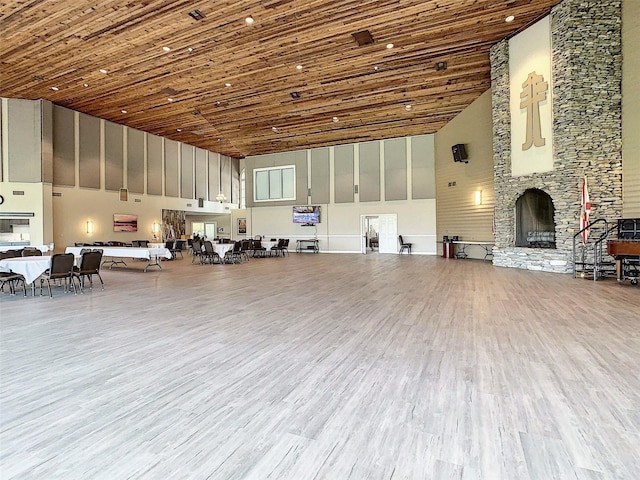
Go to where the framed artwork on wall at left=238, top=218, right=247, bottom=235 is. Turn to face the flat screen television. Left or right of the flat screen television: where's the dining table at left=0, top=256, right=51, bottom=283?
right

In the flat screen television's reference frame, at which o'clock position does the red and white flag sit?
The red and white flag is roughly at 11 o'clock from the flat screen television.

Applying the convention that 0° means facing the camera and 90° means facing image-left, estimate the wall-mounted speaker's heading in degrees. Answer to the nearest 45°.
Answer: approximately 45°

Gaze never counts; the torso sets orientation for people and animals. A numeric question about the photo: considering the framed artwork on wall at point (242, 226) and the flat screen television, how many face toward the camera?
2

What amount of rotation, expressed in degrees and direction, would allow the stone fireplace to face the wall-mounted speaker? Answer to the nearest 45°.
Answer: approximately 90° to its right

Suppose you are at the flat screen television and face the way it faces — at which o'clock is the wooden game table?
The wooden game table is roughly at 11 o'clock from the flat screen television.

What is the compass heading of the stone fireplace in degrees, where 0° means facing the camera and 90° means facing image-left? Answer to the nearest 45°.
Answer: approximately 45°

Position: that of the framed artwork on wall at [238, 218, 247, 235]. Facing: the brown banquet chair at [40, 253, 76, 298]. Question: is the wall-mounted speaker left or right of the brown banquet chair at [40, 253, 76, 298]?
left

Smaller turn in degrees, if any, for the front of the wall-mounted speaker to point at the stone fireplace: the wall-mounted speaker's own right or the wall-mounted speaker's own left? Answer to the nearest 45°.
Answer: approximately 90° to the wall-mounted speaker's own left

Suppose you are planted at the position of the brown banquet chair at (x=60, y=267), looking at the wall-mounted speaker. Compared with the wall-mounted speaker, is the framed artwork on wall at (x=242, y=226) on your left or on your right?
left

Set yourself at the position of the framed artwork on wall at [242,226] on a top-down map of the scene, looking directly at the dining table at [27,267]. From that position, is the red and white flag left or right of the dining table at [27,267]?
left
